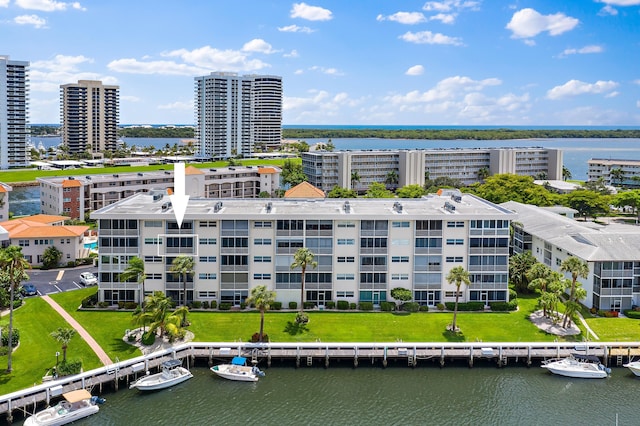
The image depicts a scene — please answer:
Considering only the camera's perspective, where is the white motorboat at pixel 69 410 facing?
facing the viewer and to the left of the viewer
